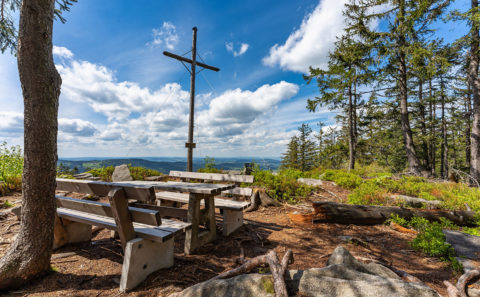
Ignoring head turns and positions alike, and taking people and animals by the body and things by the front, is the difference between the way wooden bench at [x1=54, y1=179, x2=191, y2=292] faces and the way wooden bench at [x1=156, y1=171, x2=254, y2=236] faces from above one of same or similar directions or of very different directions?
very different directions

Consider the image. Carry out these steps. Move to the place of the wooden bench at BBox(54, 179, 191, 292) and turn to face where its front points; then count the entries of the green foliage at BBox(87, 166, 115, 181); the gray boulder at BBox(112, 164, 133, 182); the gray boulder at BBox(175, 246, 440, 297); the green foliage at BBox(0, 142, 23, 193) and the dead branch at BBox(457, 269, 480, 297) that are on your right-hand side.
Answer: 2

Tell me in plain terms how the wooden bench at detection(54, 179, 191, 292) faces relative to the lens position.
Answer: facing away from the viewer and to the right of the viewer

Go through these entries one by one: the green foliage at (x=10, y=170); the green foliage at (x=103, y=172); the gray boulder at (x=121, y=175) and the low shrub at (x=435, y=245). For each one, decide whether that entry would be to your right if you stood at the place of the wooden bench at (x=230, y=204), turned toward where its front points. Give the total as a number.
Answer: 3

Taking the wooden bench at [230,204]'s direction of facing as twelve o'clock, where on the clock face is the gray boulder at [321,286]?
The gray boulder is roughly at 10 o'clock from the wooden bench.

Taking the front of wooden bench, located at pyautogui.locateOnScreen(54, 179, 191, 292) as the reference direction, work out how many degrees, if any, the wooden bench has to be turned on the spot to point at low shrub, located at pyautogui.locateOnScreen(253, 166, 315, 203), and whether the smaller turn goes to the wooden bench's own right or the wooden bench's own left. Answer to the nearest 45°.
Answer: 0° — it already faces it

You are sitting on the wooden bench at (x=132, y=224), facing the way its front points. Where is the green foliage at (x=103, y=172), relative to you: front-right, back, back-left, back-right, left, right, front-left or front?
front-left

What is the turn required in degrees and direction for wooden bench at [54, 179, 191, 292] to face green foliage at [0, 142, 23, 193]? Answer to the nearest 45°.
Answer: approximately 90° to its left

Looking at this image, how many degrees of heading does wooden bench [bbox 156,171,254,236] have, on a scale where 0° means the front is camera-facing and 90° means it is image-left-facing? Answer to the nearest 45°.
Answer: approximately 45°

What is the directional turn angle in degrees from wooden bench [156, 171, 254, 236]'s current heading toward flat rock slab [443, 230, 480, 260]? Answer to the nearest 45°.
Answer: approximately 135° to its left

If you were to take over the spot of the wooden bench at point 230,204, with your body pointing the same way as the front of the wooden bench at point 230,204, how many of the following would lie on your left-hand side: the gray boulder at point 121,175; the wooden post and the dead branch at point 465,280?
1

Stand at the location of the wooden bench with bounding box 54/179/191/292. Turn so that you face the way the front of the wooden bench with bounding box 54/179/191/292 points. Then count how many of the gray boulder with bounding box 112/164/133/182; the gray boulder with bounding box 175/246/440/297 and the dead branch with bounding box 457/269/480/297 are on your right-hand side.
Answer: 2

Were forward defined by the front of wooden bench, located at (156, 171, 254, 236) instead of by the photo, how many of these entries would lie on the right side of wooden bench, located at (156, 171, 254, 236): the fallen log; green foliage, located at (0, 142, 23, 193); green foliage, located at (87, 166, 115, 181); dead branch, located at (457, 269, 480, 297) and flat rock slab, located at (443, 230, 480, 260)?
2

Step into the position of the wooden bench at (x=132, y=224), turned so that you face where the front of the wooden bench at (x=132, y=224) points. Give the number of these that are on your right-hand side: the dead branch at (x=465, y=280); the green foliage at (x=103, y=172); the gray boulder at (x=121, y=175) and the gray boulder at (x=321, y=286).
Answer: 2

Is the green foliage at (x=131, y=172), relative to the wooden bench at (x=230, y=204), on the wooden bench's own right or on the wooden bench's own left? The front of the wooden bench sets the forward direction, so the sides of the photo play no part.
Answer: on the wooden bench's own right

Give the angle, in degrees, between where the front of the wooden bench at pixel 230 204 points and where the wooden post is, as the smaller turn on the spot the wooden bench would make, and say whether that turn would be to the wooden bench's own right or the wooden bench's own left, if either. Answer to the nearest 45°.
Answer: approximately 135° to the wooden bench's own right

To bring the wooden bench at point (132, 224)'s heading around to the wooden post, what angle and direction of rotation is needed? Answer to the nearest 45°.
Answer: approximately 45° to its left

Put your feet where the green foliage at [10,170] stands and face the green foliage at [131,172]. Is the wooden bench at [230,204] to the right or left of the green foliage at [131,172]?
right
